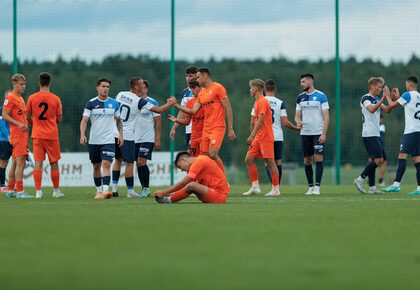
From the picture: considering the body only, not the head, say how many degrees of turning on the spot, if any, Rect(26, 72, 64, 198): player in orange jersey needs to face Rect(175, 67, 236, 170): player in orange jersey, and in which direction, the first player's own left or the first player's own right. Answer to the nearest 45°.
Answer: approximately 135° to the first player's own right

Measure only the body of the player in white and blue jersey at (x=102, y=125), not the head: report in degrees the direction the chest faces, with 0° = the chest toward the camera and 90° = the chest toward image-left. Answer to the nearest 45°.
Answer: approximately 0°

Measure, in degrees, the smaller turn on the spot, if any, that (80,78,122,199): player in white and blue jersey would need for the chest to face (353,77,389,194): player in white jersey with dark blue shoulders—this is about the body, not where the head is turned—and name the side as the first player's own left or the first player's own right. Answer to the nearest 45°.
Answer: approximately 90° to the first player's own left

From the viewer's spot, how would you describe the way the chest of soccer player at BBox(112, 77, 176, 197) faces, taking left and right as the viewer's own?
facing away from the viewer and to the right of the viewer

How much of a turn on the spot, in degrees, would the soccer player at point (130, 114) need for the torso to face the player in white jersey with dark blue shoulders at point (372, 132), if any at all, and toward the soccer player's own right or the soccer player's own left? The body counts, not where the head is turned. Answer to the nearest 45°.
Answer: approximately 45° to the soccer player's own right

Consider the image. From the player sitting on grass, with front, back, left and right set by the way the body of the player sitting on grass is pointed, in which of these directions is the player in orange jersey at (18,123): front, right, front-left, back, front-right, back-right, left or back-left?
front-right

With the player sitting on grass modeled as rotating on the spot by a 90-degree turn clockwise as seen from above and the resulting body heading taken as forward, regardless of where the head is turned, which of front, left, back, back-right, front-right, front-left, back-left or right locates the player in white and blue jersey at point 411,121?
front-right

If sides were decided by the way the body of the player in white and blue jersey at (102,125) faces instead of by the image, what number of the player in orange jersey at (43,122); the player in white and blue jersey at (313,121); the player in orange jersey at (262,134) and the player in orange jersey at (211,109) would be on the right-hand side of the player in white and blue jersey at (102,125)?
1

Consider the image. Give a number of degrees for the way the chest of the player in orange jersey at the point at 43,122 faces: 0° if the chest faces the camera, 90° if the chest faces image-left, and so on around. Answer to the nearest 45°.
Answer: approximately 180°
